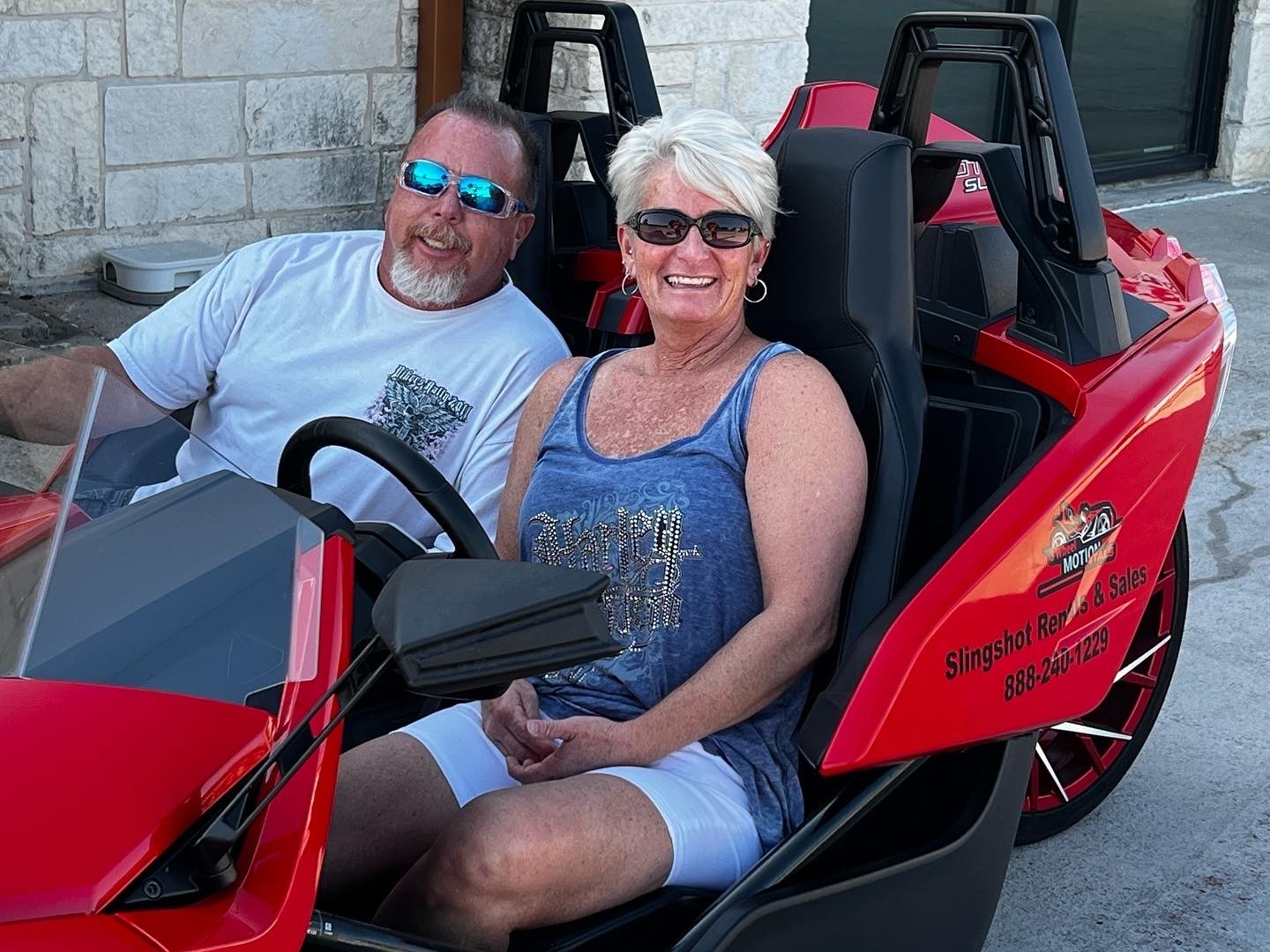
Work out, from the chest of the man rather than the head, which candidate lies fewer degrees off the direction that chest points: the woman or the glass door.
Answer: the woman

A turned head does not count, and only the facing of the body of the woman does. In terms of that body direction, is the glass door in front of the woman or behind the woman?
behind

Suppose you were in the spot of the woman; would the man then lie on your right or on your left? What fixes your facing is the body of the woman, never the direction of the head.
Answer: on your right

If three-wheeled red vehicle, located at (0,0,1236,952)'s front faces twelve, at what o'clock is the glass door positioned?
The glass door is roughly at 5 o'clock from the three-wheeled red vehicle.

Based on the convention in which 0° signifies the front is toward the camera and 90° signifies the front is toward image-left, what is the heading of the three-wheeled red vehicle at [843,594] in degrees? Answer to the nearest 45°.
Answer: approximately 45°

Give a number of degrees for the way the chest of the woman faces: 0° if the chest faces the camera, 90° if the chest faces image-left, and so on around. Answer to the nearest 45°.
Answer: approximately 45°

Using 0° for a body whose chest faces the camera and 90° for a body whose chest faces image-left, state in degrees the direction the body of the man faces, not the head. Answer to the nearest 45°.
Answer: approximately 0°
